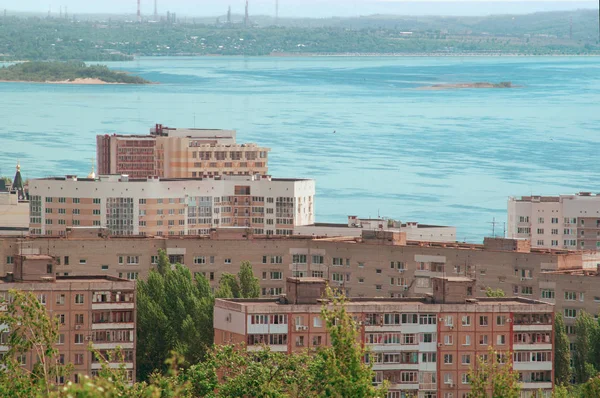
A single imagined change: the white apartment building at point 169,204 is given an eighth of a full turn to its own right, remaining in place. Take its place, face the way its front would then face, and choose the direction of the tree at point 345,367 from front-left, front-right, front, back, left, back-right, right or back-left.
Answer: front-left

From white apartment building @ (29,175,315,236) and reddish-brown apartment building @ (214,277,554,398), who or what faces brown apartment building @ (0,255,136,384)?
the white apartment building

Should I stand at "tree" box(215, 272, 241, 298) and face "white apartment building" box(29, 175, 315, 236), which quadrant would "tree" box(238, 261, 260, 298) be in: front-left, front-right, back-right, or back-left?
front-right

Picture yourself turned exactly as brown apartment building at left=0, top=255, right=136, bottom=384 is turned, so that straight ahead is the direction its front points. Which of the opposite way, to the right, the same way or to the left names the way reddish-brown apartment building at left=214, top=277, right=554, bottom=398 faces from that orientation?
the same way

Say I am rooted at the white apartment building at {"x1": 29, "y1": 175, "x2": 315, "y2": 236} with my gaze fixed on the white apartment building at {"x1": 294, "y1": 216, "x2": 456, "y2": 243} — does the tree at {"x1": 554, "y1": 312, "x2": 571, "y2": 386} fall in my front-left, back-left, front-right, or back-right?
front-right

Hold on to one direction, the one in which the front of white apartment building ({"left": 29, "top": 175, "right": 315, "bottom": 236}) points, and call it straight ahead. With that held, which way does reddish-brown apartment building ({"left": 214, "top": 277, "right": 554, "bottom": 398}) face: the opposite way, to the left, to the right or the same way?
the same way

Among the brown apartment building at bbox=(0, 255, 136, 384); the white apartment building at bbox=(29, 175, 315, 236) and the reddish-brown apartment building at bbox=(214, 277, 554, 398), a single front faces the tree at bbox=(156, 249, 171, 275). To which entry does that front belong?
the white apartment building

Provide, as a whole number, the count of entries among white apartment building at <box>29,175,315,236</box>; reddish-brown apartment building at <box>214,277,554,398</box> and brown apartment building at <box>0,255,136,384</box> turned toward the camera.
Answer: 3

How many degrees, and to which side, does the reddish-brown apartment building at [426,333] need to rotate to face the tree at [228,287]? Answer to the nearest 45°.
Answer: approximately 135° to its right

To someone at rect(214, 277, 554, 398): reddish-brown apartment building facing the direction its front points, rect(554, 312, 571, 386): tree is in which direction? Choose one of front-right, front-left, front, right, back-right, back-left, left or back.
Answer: back-left

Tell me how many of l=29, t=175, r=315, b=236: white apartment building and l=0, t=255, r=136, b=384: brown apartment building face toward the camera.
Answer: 2

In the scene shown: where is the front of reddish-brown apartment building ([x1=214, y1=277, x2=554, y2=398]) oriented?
toward the camera

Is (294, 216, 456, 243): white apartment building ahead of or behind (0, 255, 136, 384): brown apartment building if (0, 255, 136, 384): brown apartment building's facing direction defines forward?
behind

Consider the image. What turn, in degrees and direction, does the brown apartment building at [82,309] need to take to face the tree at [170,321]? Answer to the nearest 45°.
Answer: approximately 135° to its left

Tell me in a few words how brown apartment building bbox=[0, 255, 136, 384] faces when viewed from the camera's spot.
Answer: facing the viewer

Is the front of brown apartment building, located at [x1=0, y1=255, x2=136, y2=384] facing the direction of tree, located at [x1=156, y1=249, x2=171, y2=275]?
no

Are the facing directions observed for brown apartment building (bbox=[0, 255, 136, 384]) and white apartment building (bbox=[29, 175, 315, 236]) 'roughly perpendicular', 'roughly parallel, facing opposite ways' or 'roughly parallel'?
roughly parallel
